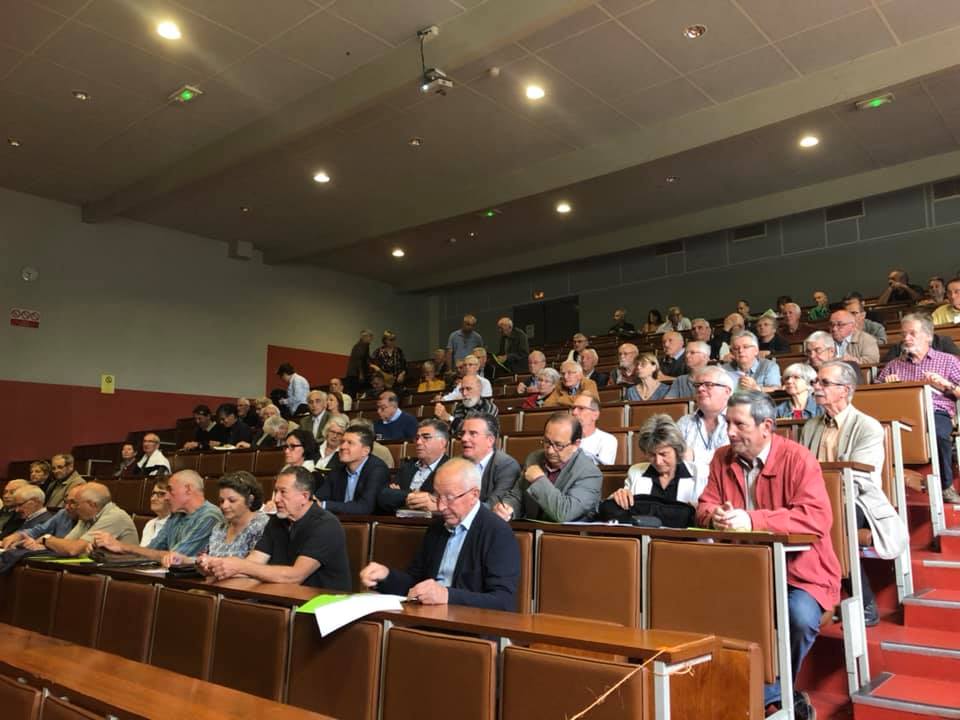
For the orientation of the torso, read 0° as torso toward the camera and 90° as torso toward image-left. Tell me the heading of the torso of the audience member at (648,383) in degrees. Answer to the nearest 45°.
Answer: approximately 45°

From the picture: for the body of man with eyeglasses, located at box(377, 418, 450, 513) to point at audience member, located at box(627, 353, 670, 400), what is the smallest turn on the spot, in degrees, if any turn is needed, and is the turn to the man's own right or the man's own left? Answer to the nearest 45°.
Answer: approximately 180°

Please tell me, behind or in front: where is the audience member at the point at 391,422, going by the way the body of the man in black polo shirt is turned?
behind

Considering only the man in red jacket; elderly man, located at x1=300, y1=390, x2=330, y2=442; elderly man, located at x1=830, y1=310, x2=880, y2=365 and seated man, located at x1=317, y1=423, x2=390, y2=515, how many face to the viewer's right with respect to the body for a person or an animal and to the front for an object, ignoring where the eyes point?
0

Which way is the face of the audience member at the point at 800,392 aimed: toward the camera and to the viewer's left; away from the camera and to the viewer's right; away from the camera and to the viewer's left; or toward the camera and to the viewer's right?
toward the camera and to the viewer's left

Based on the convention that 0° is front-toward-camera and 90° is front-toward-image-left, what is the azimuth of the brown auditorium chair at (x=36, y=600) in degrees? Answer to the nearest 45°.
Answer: approximately 45°

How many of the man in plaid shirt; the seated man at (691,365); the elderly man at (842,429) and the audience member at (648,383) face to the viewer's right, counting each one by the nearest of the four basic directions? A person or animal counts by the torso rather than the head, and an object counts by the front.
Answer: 0

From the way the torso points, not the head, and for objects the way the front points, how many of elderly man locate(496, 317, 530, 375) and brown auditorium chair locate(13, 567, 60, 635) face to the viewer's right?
0

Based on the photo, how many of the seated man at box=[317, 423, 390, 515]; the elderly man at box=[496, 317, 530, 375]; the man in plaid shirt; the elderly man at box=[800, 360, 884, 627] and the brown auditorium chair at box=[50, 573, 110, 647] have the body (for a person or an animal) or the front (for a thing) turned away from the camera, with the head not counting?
0

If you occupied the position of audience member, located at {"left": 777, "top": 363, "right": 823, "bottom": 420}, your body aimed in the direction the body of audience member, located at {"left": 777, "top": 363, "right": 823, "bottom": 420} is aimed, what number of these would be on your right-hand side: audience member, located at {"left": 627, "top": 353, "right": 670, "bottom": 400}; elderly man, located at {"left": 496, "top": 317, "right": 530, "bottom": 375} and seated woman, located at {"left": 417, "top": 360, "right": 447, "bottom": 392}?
3

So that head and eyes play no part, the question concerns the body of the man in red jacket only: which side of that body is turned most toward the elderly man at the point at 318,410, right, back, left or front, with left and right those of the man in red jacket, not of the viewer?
right

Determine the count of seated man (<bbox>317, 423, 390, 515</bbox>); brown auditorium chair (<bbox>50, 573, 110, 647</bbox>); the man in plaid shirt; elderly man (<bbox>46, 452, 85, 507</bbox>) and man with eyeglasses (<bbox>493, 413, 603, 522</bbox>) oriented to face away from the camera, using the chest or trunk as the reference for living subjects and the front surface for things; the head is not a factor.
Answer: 0

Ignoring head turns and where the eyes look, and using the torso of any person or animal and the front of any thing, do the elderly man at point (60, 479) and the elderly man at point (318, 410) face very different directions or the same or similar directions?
same or similar directions

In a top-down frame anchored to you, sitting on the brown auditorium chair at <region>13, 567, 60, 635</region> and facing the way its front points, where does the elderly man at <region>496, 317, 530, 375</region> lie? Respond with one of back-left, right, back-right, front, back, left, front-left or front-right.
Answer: back

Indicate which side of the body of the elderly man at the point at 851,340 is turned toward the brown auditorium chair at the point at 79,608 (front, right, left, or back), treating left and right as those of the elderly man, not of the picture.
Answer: front

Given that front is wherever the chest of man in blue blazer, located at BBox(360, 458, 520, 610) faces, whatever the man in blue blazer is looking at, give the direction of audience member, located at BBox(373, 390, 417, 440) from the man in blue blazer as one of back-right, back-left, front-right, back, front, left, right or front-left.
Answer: back-right

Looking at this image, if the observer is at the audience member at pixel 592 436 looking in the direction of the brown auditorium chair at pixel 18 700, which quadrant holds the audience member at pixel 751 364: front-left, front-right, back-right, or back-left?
back-left

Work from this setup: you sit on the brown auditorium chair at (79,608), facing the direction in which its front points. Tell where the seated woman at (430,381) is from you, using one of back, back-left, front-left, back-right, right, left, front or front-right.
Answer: back

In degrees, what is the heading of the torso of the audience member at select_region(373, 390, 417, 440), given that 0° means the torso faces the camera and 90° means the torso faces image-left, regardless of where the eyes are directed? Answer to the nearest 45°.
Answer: approximately 45°
